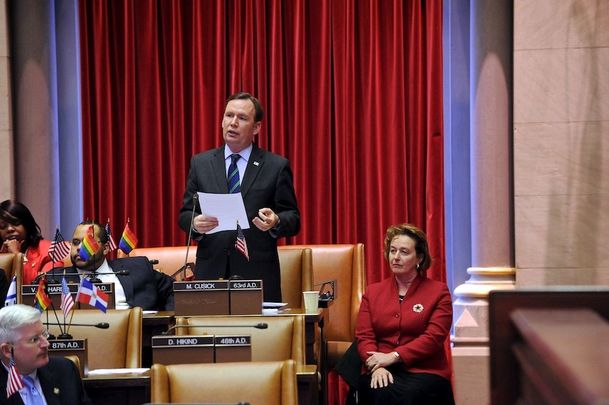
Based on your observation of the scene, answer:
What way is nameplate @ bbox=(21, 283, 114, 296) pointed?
toward the camera

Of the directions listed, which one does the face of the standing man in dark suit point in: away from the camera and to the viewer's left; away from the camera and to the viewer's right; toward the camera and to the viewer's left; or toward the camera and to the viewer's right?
toward the camera and to the viewer's left

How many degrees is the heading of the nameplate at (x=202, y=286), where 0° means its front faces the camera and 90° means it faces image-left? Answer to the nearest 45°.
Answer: approximately 0°

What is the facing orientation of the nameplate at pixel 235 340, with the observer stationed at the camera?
facing the viewer

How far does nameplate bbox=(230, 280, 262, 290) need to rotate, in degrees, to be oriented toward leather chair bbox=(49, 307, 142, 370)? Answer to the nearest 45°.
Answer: approximately 90° to its right

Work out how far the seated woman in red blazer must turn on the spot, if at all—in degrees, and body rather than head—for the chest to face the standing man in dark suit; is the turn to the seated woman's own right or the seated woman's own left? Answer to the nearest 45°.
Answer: approximately 45° to the seated woman's own right

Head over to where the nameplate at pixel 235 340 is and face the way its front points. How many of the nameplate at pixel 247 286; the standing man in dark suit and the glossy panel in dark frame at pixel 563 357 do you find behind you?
2

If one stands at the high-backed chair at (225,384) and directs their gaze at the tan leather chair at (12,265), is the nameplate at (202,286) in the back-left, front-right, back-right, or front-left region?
front-right

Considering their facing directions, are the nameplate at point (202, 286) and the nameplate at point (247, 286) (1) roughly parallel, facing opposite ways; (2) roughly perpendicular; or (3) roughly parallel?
roughly parallel

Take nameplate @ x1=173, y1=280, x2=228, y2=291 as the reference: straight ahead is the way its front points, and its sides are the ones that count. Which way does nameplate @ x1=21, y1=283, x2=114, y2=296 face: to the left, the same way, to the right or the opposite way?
the same way

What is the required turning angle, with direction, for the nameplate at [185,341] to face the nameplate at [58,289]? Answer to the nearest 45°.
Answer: approximately 135° to its right

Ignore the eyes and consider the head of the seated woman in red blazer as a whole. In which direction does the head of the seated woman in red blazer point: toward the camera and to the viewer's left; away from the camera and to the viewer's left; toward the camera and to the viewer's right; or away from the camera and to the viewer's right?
toward the camera and to the viewer's left

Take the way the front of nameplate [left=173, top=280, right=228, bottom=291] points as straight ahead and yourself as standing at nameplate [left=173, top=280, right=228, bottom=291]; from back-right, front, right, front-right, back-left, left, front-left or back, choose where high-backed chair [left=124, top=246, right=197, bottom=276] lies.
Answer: back

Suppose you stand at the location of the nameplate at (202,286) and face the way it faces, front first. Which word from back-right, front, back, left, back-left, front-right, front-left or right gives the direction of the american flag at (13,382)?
front-right

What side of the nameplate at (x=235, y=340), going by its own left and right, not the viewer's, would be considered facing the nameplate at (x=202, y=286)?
back

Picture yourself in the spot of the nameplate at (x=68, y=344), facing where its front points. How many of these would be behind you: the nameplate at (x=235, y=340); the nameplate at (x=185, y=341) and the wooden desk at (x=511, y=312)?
0
